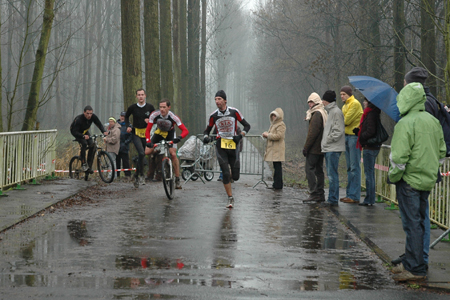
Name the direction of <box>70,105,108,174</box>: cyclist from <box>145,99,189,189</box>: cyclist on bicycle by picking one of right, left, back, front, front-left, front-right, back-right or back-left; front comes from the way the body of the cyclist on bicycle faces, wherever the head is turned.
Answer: back-right

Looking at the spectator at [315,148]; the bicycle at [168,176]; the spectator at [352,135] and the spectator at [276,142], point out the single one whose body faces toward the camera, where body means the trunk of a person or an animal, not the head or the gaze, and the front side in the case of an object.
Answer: the bicycle

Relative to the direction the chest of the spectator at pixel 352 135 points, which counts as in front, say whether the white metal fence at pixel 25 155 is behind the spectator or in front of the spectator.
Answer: in front

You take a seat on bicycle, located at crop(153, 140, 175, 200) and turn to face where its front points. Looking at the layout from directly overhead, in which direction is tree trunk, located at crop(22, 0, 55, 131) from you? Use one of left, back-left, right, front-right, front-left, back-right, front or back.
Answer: back-right

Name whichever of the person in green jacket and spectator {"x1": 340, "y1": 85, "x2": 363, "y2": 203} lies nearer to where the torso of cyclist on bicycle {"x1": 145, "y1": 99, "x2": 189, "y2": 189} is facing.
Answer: the person in green jacket

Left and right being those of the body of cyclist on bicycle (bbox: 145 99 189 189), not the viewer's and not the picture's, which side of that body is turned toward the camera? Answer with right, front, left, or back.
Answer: front

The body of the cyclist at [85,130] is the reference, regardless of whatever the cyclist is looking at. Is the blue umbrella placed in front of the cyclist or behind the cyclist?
in front

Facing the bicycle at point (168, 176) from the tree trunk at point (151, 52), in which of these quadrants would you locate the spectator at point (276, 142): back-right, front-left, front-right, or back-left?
front-left

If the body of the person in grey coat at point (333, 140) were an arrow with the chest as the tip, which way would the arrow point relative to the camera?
to the viewer's left

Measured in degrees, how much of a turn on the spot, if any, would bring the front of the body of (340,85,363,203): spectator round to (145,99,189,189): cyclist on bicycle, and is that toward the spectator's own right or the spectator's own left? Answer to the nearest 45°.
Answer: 0° — they already face them

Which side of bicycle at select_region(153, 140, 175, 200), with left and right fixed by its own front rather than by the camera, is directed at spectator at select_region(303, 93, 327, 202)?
left

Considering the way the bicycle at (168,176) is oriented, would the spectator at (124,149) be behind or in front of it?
behind

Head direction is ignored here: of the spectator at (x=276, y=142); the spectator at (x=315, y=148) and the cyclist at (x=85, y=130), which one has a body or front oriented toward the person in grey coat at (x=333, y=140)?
the cyclist

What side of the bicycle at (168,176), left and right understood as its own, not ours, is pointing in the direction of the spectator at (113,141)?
back

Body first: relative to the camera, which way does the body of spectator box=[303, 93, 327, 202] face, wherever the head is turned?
to the viewer's left

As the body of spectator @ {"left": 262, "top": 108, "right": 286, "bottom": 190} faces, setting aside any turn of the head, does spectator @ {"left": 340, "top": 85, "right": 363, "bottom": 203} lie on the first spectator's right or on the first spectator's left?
on the first spectator's left

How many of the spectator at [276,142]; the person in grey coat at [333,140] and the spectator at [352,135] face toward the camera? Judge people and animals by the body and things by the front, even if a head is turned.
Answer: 0

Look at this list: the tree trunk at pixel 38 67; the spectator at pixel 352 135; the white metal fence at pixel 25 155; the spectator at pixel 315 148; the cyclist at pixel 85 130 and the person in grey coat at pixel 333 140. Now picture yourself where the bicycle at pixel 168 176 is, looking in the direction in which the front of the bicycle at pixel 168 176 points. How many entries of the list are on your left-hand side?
3

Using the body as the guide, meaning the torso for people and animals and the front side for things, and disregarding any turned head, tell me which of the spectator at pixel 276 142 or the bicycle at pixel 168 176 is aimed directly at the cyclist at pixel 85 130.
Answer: the spectator
